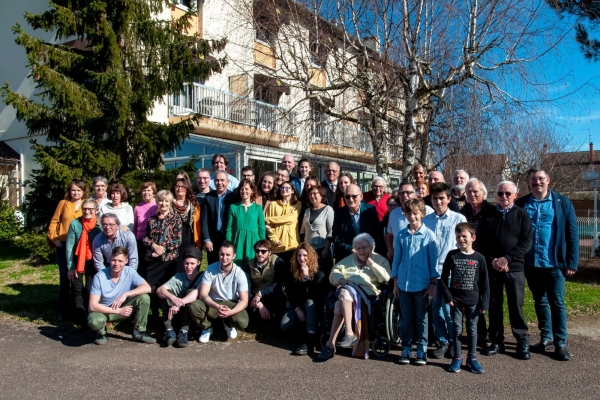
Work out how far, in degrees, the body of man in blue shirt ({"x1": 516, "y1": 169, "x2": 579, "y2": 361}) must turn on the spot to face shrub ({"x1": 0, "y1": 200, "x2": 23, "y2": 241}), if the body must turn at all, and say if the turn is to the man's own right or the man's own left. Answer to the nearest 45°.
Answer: approximately 90° to the man's own right

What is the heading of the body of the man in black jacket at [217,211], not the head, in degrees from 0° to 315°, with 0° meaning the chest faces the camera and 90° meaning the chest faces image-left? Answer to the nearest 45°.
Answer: approximately 0°

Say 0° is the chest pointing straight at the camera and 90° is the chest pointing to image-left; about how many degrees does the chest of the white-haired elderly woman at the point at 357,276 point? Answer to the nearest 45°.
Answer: approximately 45°

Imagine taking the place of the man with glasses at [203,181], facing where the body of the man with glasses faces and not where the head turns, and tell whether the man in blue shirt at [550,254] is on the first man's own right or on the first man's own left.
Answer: on the first man's own left
